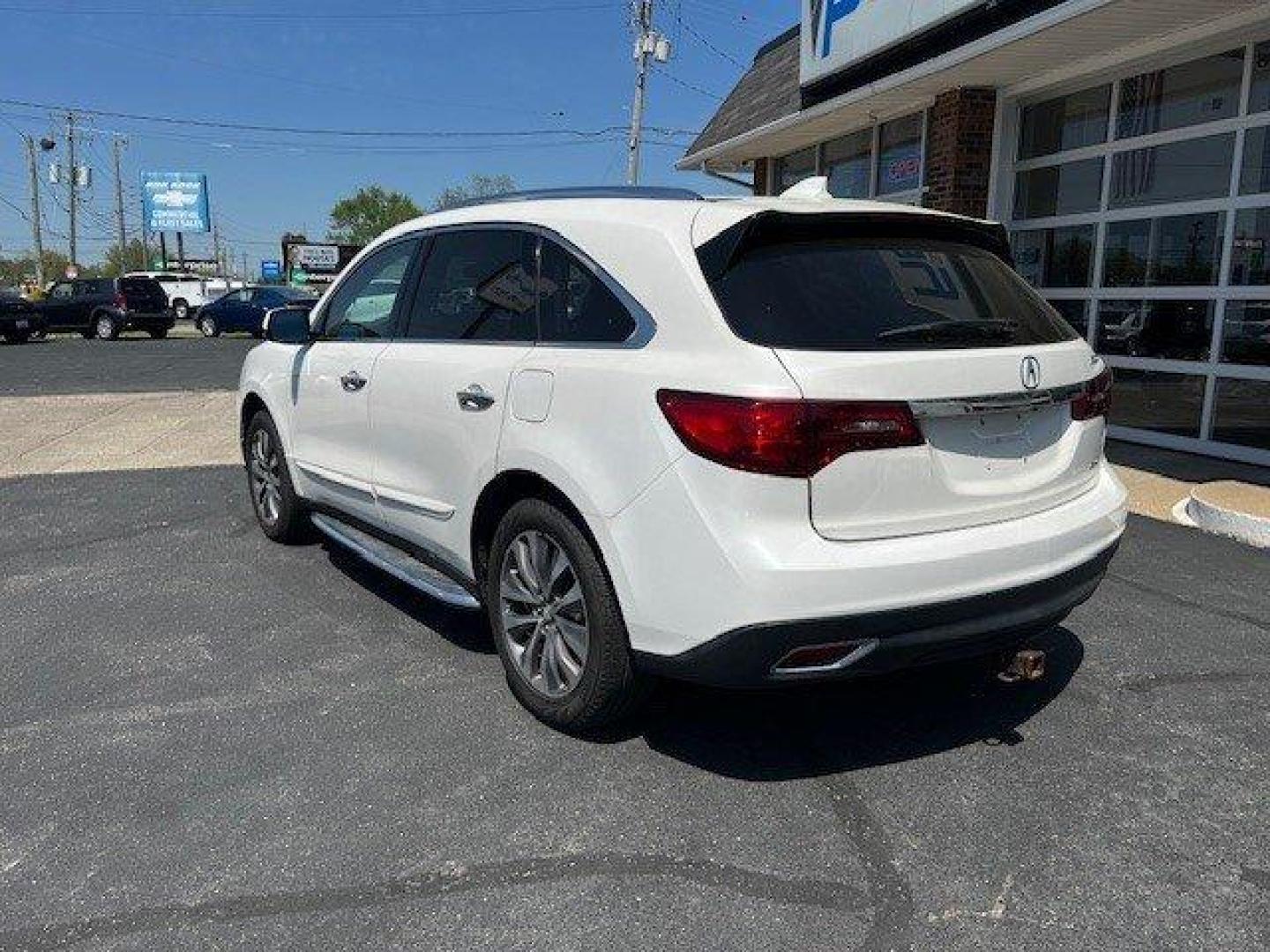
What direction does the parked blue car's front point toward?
to the viewer's left

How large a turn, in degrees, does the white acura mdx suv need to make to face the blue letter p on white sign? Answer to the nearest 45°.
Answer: approximately 45° to its right

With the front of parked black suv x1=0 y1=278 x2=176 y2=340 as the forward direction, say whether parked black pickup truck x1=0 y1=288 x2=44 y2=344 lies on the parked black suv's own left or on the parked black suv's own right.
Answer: on the parked black suv's own left

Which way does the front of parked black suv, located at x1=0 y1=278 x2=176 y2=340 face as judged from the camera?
facing away from the viewer and to the left of the viewer

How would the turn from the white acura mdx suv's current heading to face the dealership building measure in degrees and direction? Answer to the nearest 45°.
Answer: approximately 90° to its right

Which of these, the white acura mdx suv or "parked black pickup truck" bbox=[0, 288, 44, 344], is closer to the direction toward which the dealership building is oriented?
the white acura mdx suv

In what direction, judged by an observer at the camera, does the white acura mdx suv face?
facing away from the viewer and to the left of the viewer

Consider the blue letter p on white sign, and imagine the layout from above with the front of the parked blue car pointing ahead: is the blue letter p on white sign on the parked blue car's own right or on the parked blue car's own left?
on the parked blue car's own left

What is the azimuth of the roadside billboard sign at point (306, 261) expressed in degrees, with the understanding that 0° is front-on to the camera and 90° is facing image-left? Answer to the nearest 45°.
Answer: approximately 0°
